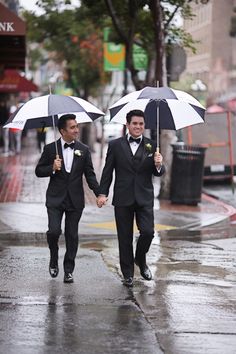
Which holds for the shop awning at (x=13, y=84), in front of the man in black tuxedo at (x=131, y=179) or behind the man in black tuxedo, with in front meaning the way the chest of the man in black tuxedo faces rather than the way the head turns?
behind

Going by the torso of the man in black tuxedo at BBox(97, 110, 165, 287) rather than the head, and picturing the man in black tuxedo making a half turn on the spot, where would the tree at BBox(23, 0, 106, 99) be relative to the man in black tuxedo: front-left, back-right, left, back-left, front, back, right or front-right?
front

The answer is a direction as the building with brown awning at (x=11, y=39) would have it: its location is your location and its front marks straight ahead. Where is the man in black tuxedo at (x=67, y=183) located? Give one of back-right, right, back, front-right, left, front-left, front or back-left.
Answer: right

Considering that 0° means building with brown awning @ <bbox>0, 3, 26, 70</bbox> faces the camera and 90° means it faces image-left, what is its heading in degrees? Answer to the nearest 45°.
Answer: approximately 270°

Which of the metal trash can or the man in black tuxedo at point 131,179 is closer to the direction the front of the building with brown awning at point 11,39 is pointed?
the metal trash can

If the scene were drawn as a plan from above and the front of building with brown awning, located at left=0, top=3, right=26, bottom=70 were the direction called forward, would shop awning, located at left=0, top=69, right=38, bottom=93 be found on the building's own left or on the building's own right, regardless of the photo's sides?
on the building's own left

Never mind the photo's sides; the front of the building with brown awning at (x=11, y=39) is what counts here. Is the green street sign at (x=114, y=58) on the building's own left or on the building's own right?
on the building's own left

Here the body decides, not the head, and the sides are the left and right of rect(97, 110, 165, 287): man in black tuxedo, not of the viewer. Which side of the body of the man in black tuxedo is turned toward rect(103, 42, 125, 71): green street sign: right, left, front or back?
back

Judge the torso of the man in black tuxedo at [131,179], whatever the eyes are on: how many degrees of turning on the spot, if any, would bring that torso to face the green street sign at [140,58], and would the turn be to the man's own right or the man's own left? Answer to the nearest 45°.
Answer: approximately 180°

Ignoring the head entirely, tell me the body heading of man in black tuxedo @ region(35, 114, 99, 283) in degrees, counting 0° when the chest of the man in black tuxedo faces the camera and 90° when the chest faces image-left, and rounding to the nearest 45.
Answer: approximately 0°

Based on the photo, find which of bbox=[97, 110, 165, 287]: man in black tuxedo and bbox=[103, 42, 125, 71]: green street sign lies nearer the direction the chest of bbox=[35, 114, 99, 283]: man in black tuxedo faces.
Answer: the man in black tuxedo

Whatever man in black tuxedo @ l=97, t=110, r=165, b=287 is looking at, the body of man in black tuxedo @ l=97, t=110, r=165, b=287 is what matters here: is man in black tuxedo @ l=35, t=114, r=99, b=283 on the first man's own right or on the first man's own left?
on the first man's own right
